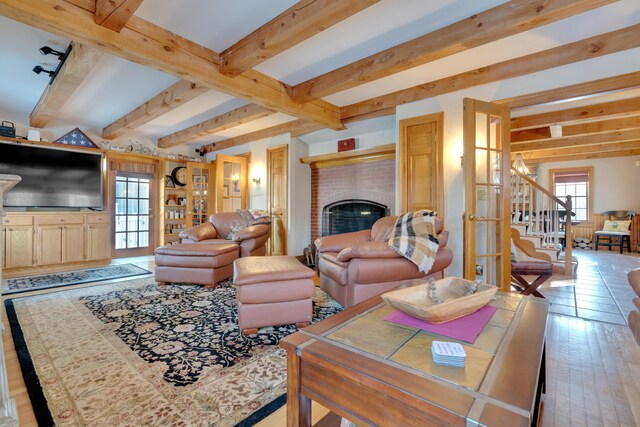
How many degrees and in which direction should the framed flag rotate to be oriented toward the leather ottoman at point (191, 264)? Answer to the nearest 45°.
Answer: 0° — it already faces it

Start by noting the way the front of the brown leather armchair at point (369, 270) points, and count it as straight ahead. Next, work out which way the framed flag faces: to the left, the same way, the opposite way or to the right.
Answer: to the left

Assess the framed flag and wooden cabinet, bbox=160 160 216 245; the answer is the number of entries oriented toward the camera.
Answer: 2

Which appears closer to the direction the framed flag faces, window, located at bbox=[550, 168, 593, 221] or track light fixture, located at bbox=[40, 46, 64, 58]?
the track light fixture

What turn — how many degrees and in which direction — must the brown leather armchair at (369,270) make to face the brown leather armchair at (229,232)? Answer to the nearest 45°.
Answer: approximately 90° to its right

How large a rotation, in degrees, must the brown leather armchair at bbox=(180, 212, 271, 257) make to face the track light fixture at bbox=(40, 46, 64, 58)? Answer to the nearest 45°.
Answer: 0° — it already faces it
